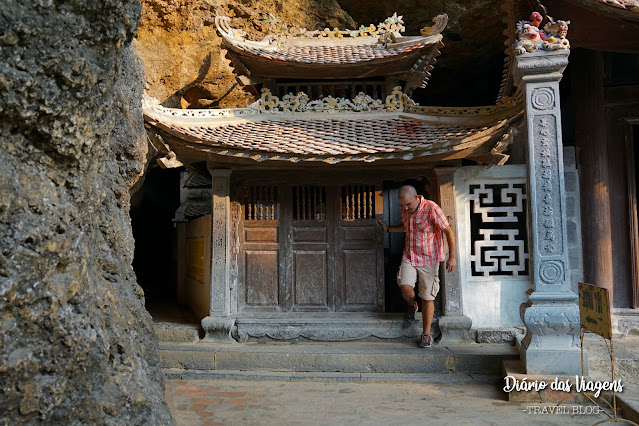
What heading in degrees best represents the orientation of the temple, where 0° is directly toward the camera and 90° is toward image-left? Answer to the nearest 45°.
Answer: approximately 0°

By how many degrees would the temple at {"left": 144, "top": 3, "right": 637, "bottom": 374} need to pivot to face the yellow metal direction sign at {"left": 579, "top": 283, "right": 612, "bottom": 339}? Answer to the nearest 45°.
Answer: approximately 45° to its left
